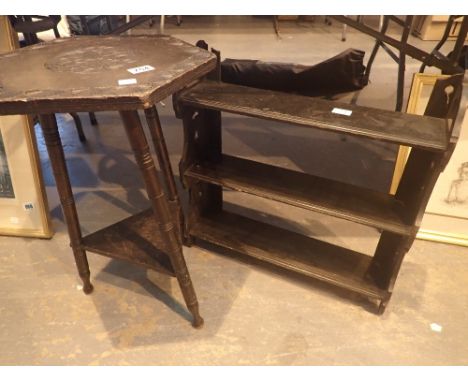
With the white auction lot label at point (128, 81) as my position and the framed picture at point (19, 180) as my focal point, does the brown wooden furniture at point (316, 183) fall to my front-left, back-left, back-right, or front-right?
back-right

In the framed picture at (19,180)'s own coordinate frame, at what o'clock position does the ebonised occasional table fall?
The ebonised occasional table is roughly at 11 o'clock from the framed picture.

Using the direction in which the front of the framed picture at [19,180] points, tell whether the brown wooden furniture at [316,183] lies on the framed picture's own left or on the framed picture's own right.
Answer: on the framed picture's own left

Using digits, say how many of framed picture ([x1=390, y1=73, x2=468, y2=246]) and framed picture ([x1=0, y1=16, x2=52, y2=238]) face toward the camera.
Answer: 2

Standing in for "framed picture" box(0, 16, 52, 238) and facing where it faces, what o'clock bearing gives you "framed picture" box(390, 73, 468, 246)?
"framed picture" box(390, 73, 468, 246) is roughly at 10 o'clock from "framed picture" box(0, 16, 52, 238).

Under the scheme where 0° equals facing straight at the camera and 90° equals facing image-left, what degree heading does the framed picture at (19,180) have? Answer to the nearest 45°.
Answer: approximately 0°

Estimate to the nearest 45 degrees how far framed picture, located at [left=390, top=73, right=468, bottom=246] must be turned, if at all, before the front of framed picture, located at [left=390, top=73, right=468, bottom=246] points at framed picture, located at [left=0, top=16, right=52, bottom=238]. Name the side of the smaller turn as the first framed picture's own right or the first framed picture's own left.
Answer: approximately 45° to the first framed picture's own right
